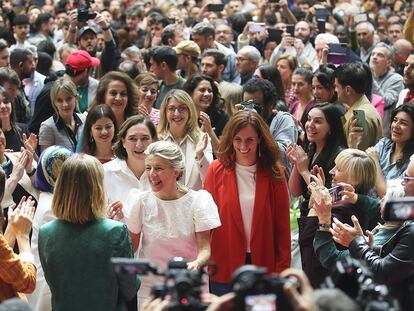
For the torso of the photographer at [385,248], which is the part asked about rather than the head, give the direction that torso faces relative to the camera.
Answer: to the viewer's left

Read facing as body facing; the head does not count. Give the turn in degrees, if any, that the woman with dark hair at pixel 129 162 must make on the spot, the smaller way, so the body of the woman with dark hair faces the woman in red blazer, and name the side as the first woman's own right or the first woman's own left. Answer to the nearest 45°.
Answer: approximately 90° to the first woman's own left

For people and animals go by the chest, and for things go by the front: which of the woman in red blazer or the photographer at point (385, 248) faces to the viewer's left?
the photographer

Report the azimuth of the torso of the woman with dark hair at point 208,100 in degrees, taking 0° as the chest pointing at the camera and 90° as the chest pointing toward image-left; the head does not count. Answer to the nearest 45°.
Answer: approximately 0°

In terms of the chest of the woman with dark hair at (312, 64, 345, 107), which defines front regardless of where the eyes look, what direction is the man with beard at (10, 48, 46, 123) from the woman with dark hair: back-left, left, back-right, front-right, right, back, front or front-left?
front-right
